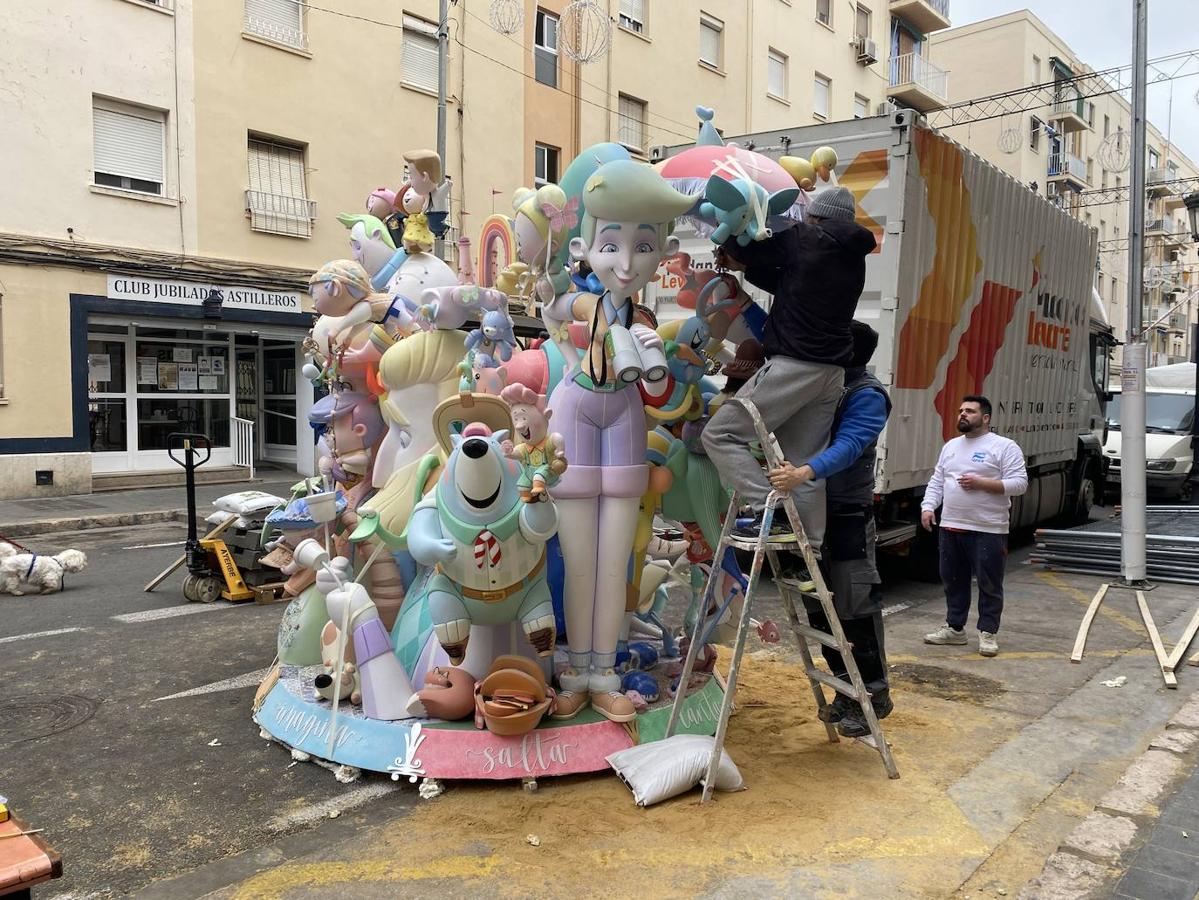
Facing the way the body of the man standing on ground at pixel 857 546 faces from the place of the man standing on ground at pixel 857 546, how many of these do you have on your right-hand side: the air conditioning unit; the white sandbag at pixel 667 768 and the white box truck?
2

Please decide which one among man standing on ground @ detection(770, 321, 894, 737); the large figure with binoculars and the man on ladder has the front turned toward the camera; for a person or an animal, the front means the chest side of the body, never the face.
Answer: the large figure with binoculars

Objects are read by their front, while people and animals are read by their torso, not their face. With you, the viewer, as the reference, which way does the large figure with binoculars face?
facing the viewer

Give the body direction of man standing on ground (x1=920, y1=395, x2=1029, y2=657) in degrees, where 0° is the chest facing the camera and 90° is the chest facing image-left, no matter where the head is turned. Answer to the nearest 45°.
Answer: approximately 45°

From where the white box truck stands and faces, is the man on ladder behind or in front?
behind

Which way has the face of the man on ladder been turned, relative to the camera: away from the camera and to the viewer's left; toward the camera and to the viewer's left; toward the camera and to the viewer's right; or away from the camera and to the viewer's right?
away from the camera and to the viewer's left

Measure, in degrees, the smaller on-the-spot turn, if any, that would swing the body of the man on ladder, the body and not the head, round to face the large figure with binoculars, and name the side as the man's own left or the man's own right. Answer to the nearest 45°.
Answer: approximately 45° to the man's own left

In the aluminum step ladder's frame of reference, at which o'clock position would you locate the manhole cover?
The manhole cover is roughly at 6 o'clock from the aluminum step ladder.

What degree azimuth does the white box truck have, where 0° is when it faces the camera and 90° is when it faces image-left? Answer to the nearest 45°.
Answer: approximately 225°

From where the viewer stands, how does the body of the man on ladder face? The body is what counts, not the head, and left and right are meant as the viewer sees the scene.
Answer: facing away from the viewer and to the left of the viewer

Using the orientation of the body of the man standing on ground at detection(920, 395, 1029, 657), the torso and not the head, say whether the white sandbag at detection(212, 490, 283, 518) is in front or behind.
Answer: in front

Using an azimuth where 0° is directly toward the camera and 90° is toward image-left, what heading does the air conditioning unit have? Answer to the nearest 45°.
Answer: approximately 315°

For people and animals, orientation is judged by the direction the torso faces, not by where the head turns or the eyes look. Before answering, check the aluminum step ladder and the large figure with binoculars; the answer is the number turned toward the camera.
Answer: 1
